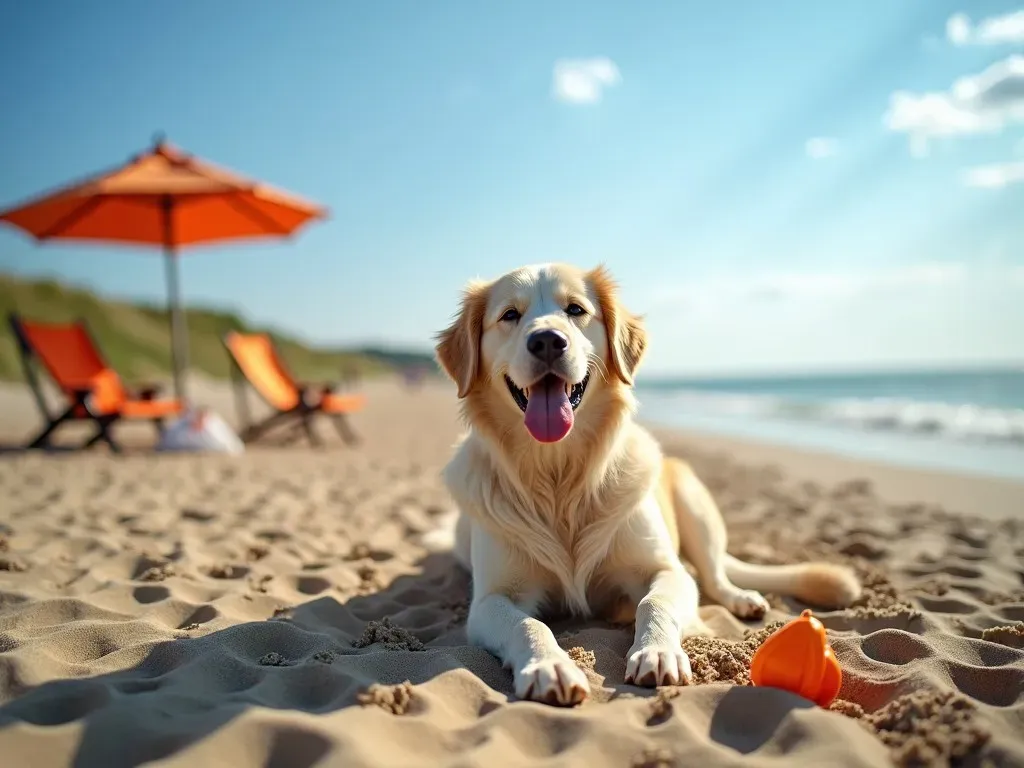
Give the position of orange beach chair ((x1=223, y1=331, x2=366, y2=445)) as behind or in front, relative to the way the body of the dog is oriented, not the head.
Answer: behind

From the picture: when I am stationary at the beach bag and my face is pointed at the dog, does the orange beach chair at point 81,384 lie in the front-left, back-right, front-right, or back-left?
back-right

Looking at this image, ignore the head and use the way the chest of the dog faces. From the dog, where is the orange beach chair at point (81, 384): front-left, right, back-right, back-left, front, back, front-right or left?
back-right

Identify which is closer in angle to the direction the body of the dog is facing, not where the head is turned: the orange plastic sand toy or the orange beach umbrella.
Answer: the orange plastic sand toy

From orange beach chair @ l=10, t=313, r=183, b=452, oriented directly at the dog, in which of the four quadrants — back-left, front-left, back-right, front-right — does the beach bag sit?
front-left

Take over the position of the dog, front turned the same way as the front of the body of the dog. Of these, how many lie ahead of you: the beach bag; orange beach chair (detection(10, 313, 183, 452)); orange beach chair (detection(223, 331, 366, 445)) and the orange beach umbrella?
0

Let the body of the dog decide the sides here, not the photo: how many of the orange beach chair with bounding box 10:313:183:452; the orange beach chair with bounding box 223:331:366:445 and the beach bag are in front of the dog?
0

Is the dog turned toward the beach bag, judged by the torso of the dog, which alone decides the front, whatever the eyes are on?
no

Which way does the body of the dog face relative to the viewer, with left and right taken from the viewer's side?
facing the viewer

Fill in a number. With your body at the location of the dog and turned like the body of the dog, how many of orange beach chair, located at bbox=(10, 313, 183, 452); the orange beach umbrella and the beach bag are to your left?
0

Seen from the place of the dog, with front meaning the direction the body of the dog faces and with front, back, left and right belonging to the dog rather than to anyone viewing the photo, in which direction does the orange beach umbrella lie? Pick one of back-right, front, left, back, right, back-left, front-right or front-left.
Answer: back-right
